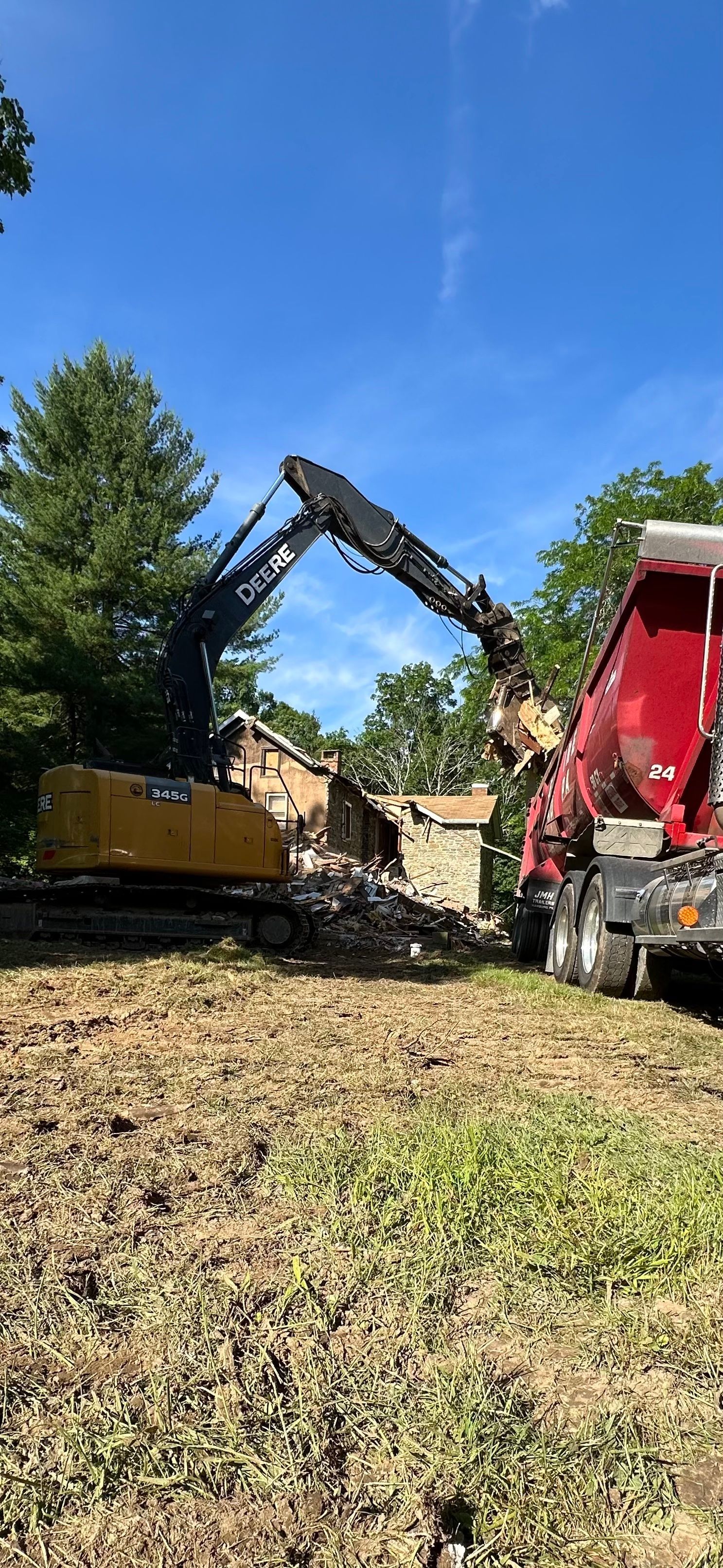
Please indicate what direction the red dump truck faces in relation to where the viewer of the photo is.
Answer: facing the viewer and to the right of the viewer

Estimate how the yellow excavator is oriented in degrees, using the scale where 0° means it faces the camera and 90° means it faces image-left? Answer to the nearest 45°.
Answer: approximately 270°

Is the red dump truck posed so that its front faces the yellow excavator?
no

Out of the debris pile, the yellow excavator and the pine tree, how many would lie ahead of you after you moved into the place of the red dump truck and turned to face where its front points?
0

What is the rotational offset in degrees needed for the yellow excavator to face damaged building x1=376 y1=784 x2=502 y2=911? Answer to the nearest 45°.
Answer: approximately 90° to its left

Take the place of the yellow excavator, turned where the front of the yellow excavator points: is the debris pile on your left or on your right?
on your left

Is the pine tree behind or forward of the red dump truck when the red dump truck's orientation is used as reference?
behind

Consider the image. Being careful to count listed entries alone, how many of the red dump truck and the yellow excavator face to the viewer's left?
0

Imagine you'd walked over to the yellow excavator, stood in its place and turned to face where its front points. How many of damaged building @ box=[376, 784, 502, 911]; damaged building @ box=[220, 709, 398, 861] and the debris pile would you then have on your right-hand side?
0

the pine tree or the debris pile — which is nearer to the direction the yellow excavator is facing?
the debris pile

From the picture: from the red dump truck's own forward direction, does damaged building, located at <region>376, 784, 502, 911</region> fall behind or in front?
behind

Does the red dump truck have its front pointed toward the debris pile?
no

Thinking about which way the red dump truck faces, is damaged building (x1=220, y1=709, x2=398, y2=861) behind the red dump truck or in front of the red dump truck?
behind
